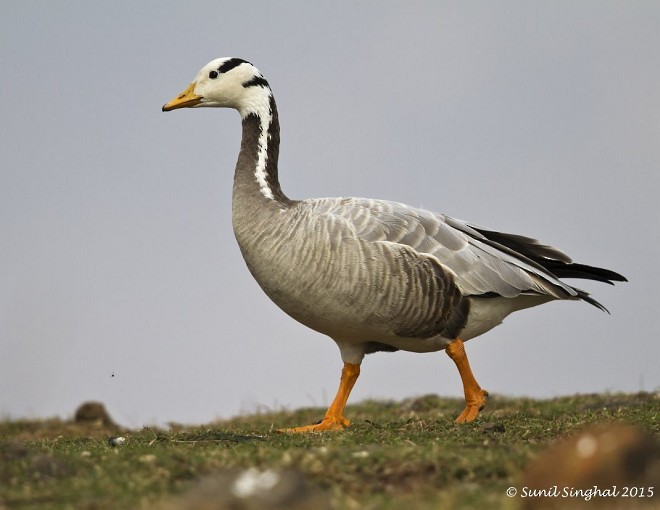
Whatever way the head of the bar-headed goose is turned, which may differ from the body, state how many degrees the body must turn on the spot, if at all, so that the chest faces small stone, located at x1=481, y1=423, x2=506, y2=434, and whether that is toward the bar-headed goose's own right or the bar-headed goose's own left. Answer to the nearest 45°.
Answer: approximately 135° to the bar-headed goose's own left

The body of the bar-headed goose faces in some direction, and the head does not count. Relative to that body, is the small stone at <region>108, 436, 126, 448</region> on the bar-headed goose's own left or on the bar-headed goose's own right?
on the bar-headed goose's own left

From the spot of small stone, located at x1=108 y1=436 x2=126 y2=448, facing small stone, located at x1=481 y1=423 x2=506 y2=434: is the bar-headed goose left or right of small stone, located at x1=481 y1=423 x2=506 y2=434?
left

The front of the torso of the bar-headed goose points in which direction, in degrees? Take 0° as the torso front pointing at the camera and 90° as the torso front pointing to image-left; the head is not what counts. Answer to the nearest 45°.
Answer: approximately 90°
